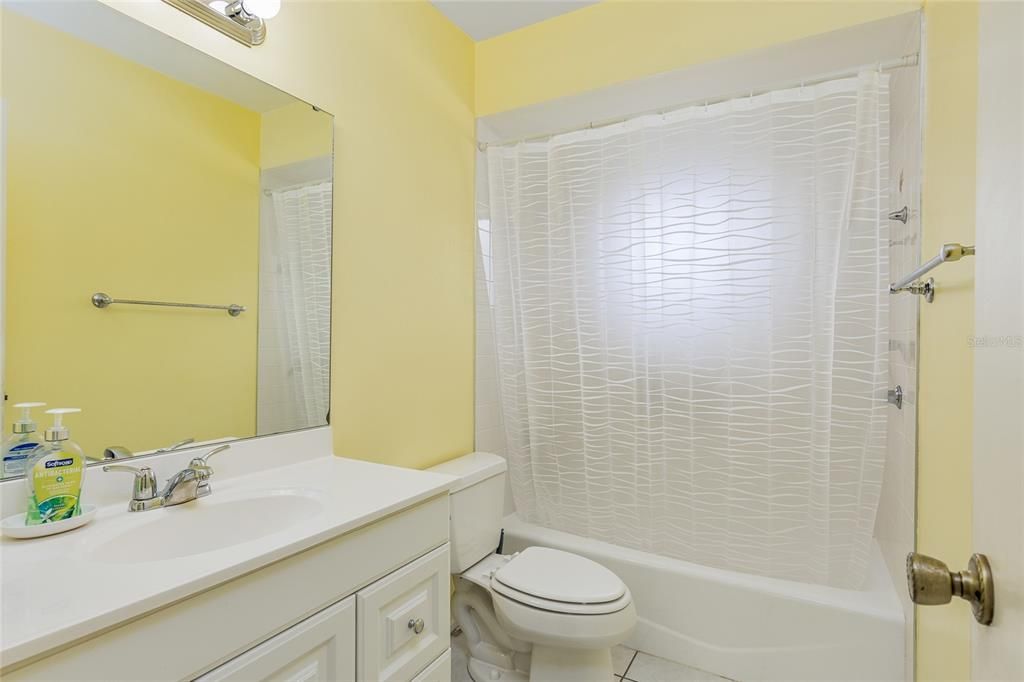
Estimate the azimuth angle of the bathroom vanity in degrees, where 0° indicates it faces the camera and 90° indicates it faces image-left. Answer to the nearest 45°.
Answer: approximately 315°

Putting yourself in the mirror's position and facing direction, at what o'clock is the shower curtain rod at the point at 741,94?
The shower curtain rod is roughly at 11 o'clock from the mirror.

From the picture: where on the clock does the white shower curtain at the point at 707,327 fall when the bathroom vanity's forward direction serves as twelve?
The white shower curtain is roughly at 10 o'clock from the bathroom vanity.

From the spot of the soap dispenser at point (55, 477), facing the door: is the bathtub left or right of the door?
left

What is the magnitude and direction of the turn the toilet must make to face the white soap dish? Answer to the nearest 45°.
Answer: approximately 90° to its right

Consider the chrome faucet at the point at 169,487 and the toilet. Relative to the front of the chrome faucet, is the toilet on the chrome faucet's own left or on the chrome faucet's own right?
on the chrome faucet's own left

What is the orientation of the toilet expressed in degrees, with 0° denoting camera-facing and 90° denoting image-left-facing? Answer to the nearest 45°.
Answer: approximately 315°

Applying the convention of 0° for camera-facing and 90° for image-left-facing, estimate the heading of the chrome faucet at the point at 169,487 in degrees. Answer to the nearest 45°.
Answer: approximately 315°
